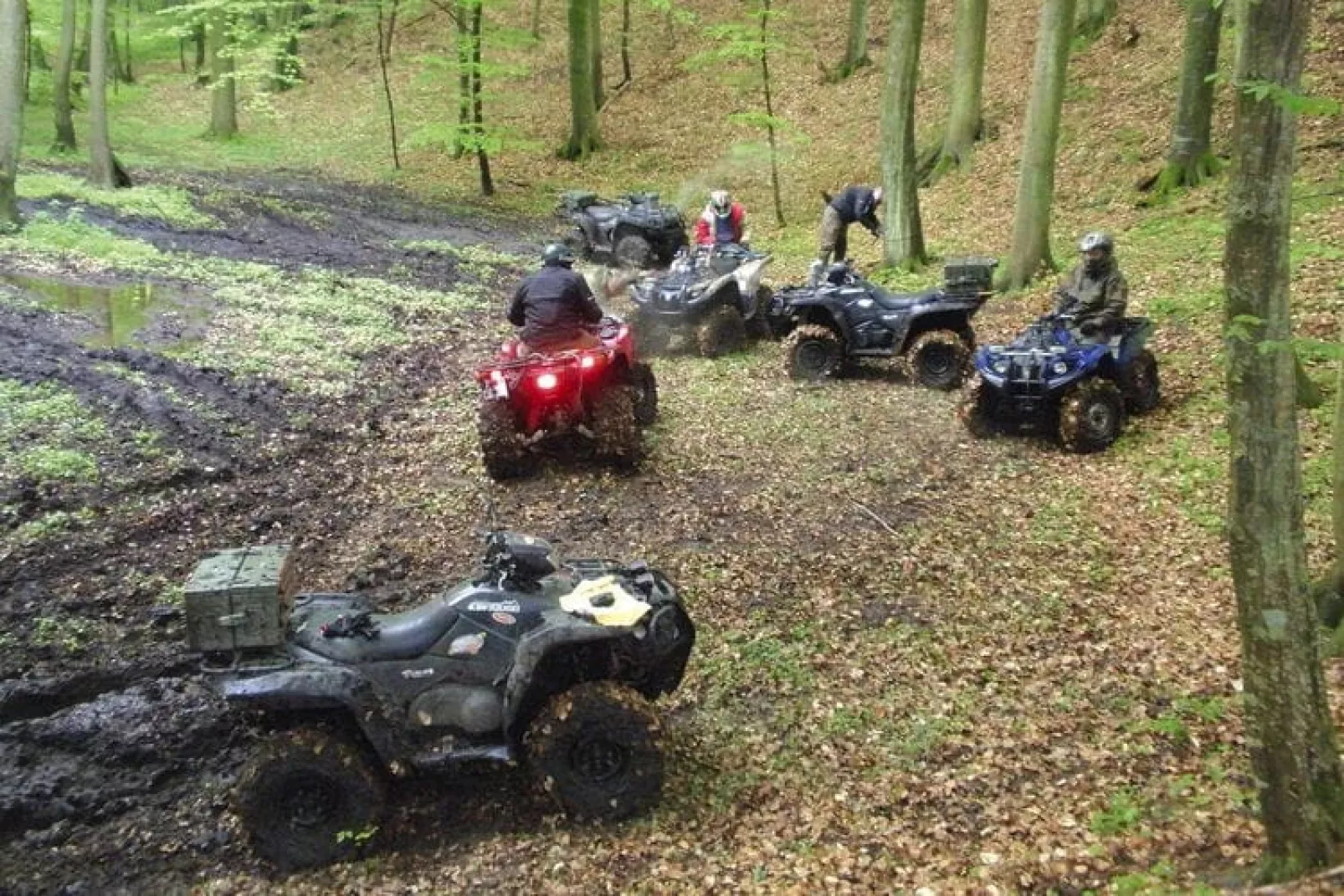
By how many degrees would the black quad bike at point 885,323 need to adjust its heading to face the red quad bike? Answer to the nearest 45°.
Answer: approximately 45° to its left

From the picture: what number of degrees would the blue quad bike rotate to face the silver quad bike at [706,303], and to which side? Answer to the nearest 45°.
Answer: approximately 90° to its right

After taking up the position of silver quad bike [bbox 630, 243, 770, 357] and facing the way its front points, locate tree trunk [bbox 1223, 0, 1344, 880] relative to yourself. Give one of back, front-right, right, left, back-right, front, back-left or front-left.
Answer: front-left

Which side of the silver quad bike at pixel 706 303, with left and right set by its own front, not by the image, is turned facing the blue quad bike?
left

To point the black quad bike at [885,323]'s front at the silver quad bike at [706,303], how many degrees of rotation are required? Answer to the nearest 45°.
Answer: approximately 45° to its right

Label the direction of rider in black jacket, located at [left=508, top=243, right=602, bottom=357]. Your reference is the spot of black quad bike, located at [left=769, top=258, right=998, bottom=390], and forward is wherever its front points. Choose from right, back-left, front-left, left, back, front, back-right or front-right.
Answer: front-left

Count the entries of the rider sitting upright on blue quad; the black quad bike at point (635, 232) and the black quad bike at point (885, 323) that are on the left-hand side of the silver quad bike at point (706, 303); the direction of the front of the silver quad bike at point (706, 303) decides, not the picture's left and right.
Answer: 2

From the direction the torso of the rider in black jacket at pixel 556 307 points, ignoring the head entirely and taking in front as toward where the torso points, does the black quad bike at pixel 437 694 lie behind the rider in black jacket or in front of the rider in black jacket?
behind

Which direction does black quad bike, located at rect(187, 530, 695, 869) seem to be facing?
to the viewer's right

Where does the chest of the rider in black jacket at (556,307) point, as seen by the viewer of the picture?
away from the camera

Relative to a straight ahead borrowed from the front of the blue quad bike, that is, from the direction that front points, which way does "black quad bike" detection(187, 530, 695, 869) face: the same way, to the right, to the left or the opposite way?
the opposite way

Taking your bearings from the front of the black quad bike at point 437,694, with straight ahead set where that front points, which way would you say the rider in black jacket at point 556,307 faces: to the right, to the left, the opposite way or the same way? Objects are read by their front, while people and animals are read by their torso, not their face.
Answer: to the left

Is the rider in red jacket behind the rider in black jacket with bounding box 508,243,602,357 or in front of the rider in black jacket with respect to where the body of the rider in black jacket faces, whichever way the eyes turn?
in front
